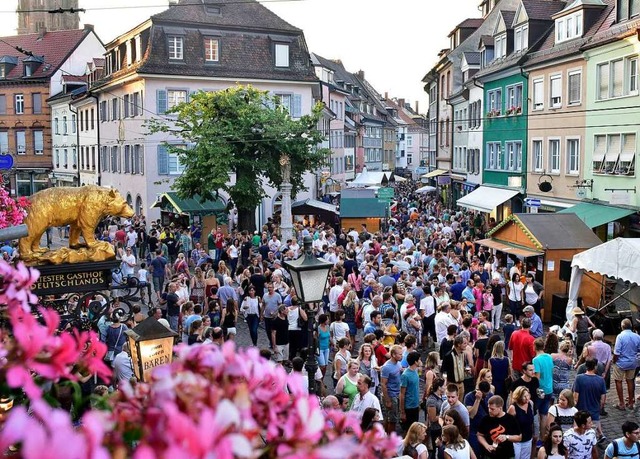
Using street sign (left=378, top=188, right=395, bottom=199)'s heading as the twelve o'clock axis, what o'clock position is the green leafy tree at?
The green leafy tree is roughly at 3 o'clock from the street sign.

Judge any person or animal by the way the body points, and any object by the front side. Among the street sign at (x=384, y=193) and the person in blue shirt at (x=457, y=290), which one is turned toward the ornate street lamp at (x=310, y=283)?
the street sign

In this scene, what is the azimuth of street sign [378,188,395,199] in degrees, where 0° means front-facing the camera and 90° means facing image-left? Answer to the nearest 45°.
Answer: approximately 0°

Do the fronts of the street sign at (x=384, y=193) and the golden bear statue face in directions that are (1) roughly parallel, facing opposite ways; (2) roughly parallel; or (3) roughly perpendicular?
roughly perpendicular

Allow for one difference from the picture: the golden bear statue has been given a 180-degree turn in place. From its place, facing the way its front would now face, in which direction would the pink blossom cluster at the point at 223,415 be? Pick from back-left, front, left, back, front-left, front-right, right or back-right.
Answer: left

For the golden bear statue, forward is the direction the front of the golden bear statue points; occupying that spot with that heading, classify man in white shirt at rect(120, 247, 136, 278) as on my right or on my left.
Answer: on my left

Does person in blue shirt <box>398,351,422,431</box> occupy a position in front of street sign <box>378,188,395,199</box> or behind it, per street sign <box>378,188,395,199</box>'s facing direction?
in front

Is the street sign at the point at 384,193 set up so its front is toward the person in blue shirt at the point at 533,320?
yes

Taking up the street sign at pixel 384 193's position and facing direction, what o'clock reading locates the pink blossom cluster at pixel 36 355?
The pink blossom cluster is roughly at 12 o'clock from the street sign.

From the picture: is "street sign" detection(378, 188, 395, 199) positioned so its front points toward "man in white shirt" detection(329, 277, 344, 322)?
yes

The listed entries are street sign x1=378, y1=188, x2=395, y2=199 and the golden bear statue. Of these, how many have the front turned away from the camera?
0

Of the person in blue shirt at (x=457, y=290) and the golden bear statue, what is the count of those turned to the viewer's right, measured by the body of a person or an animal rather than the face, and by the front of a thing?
1

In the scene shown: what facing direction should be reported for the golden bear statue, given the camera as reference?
facing to the right of the viewer

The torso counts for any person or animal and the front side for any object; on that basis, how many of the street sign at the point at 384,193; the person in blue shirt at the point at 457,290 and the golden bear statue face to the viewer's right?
1

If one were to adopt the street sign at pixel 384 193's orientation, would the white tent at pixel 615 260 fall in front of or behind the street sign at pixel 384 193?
in front
